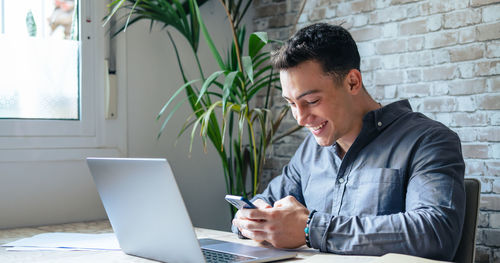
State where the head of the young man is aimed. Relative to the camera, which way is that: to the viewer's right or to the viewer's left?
to the viewer's left

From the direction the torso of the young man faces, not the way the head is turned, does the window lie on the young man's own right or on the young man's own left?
on the young man's own right

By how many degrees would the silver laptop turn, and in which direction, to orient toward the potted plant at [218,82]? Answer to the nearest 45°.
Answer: approximately 45° to its left

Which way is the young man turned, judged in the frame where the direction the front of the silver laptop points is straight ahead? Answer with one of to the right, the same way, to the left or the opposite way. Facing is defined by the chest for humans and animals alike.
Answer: the opposite way

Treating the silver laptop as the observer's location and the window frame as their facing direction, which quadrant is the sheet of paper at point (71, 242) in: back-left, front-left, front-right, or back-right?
front-left

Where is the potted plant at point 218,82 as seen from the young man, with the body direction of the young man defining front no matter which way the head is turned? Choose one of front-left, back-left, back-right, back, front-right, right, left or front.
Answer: right

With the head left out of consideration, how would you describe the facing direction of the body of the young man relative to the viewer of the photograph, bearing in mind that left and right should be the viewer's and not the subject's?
facing the viewer and to the left of the viewer

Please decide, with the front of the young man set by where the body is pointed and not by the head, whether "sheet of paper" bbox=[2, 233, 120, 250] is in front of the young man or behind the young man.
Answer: in front

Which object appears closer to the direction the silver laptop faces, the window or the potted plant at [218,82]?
the potted plant

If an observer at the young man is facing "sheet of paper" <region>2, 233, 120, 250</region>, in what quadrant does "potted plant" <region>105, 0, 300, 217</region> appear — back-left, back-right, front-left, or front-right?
front-right

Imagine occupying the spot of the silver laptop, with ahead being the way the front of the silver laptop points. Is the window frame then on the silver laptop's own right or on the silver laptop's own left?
on the silver laptop's own left

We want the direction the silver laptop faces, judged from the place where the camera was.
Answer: facing away from the viewer and to the right of the viewer
